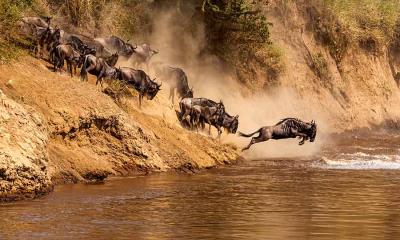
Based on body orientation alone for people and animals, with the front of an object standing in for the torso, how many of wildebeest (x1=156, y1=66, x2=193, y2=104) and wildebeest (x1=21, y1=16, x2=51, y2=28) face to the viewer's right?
2

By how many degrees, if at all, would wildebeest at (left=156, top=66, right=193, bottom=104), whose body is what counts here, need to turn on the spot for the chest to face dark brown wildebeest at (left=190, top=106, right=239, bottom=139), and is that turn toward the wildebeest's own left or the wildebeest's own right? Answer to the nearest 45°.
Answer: approximately 45° to the wildebeest's own right

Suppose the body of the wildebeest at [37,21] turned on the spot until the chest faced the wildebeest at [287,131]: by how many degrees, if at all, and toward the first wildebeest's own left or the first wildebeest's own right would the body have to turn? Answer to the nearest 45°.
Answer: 0° — it already faces it

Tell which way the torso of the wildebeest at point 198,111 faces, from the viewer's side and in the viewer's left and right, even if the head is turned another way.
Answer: facing to the right of the viewer

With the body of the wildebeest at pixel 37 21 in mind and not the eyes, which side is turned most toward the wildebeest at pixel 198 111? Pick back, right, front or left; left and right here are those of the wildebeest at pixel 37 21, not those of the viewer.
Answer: front

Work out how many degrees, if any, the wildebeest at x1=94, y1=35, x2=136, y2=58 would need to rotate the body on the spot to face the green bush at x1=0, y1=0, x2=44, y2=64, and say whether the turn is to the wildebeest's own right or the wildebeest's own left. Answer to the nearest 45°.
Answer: approximately 135° to the wildebeest's own right

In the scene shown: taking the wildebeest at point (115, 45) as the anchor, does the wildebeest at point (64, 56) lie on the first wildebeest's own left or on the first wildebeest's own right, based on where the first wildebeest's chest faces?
on the first wildebeest's own right

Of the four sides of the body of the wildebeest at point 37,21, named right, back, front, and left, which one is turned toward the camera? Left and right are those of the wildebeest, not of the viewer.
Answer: right

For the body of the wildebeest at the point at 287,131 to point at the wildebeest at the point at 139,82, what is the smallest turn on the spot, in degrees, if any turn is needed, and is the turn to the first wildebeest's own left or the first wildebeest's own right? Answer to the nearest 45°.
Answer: approximately 135° to the first wildebeest's own right

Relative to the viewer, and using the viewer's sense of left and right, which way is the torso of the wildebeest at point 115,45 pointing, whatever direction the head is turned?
facing to the right of the viewer

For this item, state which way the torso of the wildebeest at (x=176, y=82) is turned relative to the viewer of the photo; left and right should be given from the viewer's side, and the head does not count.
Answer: facing to the right of the viewer
